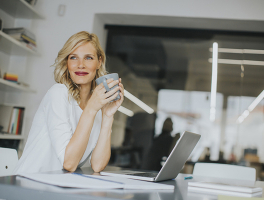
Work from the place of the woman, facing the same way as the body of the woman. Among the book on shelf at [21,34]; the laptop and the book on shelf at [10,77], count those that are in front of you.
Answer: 1

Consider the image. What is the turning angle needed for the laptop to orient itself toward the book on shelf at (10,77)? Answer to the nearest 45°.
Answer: approximately 45° to its right

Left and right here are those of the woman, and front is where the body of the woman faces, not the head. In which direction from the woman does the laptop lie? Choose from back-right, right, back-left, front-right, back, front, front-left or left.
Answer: front

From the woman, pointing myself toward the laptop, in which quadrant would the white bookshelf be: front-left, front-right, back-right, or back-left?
back-left

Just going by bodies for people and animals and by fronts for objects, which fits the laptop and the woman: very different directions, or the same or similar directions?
very different directions

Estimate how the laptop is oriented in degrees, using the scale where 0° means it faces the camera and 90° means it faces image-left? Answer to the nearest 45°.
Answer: approximately 90°

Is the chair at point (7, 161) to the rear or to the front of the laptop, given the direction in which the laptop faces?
to the front

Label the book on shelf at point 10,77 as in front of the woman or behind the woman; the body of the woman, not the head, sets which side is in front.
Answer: behind
